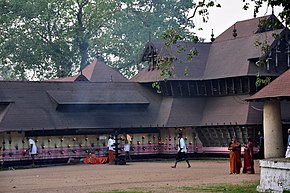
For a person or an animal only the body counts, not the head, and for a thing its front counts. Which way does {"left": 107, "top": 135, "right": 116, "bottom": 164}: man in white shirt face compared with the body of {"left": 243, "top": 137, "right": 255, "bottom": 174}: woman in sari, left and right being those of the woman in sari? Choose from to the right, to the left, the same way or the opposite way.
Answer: the same way

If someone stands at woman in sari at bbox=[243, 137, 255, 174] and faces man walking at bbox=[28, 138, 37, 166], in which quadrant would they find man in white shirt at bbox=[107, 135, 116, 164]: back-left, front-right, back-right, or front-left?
front-right

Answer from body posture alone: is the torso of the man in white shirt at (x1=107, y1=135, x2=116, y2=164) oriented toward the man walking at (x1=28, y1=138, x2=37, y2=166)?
no
